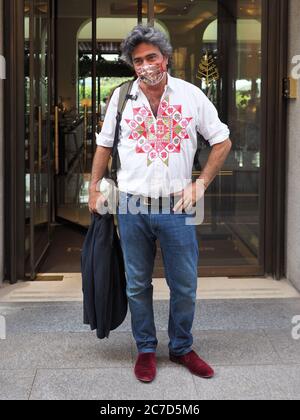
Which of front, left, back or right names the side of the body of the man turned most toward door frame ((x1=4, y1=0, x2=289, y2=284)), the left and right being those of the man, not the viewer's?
back

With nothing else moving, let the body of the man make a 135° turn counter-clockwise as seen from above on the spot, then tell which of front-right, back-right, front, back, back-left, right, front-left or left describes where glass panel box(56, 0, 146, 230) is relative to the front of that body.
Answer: front-left

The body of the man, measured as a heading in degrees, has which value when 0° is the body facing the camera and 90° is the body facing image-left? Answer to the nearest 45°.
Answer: approximately 0°
